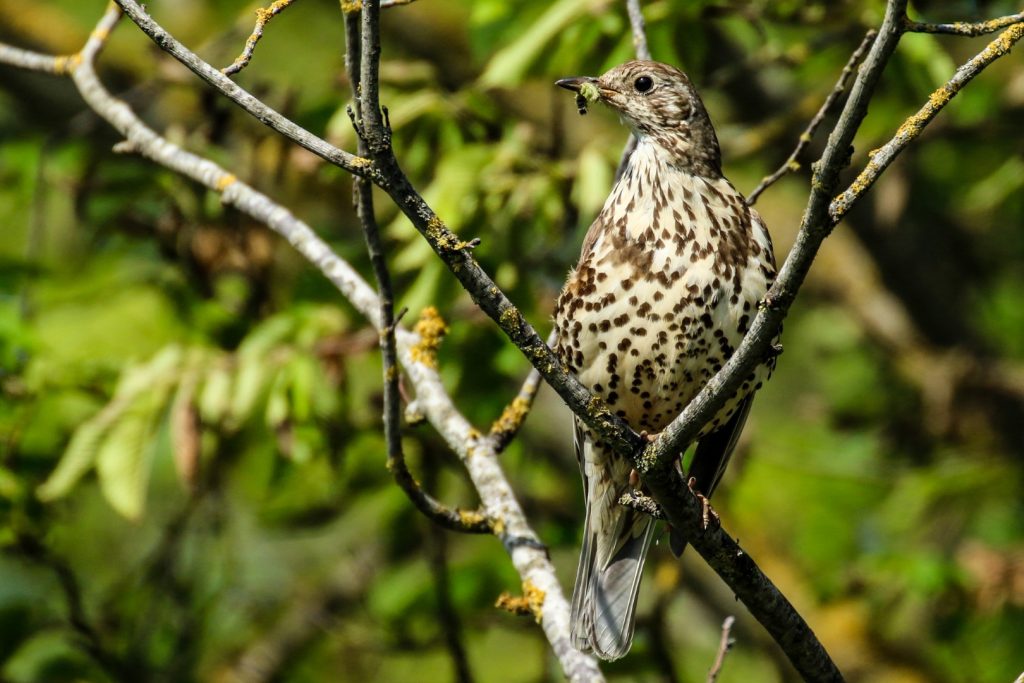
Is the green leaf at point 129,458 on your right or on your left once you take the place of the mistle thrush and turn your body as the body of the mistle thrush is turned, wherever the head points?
on your right

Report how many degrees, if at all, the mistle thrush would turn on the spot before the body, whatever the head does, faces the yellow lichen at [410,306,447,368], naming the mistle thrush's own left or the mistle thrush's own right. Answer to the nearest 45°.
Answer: approximately 90° to the mistle thrush's own right

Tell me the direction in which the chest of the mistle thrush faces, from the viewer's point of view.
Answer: toward the camera

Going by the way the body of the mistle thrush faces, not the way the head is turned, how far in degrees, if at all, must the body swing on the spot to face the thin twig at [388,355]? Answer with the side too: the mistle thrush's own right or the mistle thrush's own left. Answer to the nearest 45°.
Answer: approximately 45° to the mistle thrush's own right

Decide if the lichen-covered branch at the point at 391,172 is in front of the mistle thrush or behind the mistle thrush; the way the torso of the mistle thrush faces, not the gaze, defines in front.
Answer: in front

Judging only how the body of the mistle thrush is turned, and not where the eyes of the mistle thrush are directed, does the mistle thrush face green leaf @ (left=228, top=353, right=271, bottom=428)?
no

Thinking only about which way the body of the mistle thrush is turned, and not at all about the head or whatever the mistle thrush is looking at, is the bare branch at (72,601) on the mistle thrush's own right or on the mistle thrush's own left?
on the mistle thrush's own right

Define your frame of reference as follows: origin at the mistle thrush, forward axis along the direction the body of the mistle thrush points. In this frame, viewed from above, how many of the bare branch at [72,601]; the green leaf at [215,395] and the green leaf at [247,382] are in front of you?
0

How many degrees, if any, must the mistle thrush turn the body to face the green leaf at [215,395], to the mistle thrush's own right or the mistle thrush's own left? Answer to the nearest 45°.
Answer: approximately 135° to the mistle thrush's own right

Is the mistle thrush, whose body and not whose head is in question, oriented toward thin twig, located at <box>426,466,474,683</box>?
no

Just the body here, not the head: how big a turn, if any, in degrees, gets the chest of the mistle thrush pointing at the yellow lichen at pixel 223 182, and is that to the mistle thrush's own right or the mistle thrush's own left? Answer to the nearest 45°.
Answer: approximately 90° to the mistle thrush's own right

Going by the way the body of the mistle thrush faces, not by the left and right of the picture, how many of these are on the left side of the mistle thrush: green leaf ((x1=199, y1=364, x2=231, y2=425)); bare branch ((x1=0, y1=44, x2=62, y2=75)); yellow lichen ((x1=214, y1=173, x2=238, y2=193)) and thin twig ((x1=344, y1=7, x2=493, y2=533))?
0
